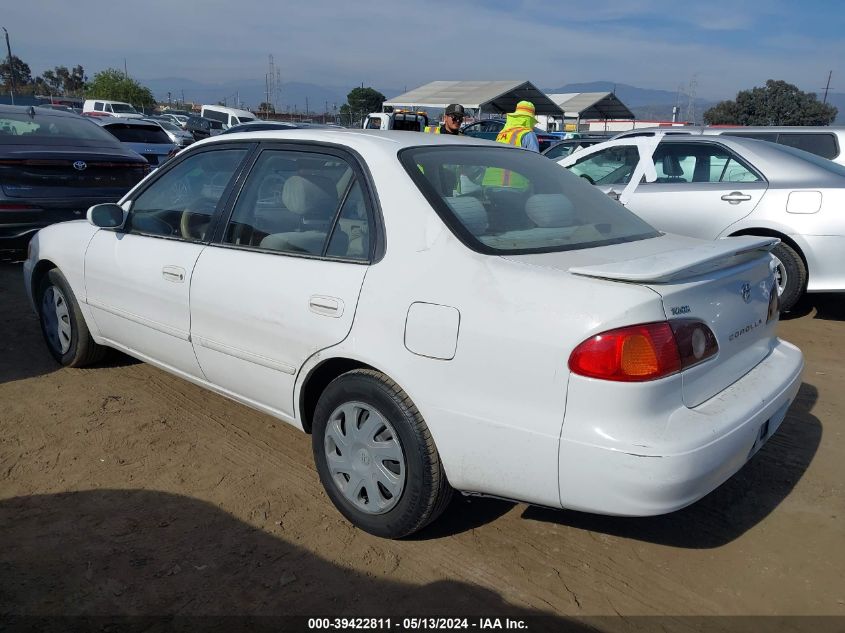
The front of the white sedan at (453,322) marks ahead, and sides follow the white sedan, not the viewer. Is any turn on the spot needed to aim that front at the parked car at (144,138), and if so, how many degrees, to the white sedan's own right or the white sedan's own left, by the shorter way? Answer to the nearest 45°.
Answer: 0° — it already faces it

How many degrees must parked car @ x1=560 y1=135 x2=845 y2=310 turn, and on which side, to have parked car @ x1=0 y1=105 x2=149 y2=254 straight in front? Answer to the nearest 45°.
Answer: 0° — it already faces it

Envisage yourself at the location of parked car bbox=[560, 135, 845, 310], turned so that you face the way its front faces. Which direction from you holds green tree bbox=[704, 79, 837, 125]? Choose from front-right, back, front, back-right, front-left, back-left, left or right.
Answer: right

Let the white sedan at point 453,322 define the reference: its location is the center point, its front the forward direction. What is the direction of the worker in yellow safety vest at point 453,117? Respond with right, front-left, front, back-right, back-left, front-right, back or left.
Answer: front-right

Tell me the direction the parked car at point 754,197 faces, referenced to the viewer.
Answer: facing to the left of the viewer

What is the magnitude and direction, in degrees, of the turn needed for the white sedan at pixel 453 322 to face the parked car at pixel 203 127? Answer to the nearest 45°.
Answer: approximately 45° to its right

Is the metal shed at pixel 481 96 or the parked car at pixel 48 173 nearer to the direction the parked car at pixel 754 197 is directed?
the parked car

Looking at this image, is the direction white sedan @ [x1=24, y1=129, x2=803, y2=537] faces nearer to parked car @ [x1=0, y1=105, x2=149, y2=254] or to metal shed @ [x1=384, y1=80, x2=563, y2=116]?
the parked car

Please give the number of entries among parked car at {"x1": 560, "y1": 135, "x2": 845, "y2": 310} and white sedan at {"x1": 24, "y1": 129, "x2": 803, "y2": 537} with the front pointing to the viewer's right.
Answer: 0

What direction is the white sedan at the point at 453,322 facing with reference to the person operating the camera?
facing away from the viewer and to the left of the viewer

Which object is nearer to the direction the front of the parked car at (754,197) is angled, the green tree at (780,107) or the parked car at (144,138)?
the parked car

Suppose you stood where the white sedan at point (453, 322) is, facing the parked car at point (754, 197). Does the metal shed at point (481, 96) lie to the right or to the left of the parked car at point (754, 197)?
left

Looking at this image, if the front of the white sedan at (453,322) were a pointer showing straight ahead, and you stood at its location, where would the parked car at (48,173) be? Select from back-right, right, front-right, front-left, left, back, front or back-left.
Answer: front
